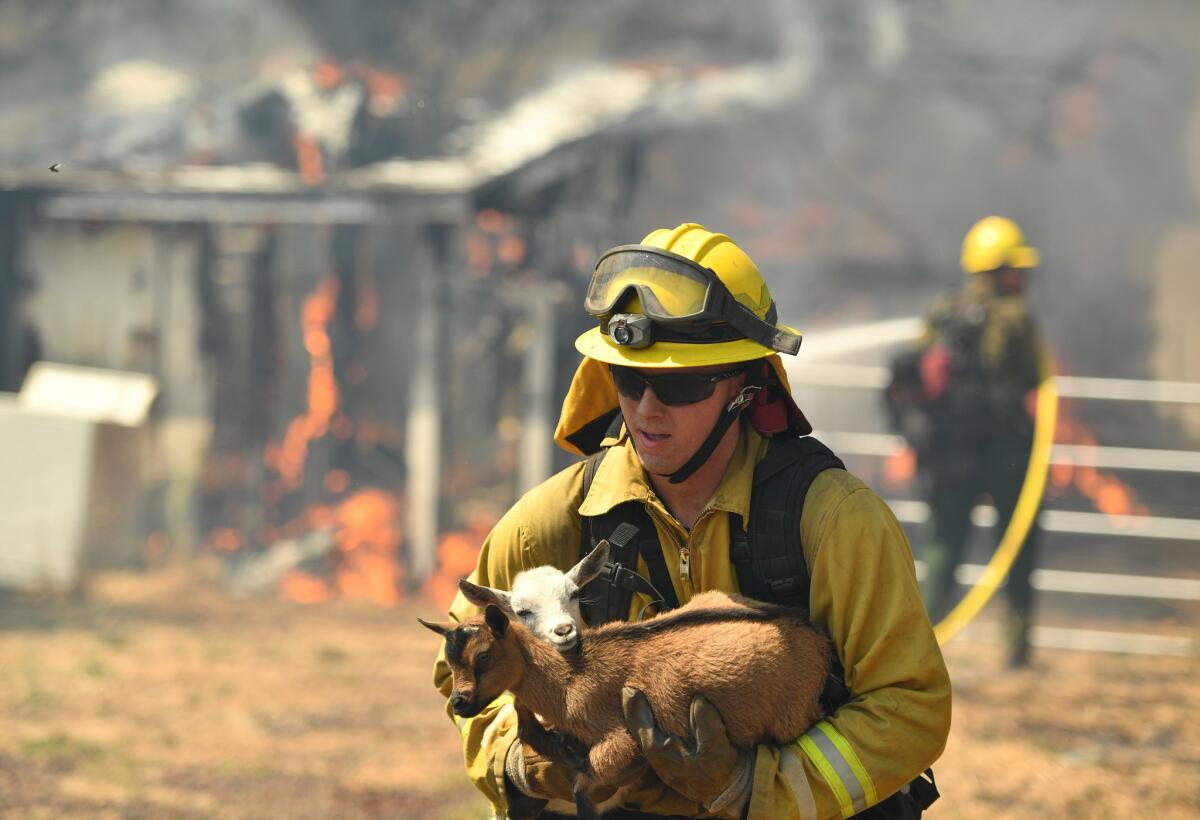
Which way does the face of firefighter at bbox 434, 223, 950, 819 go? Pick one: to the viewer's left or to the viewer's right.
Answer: to the viewer's left
